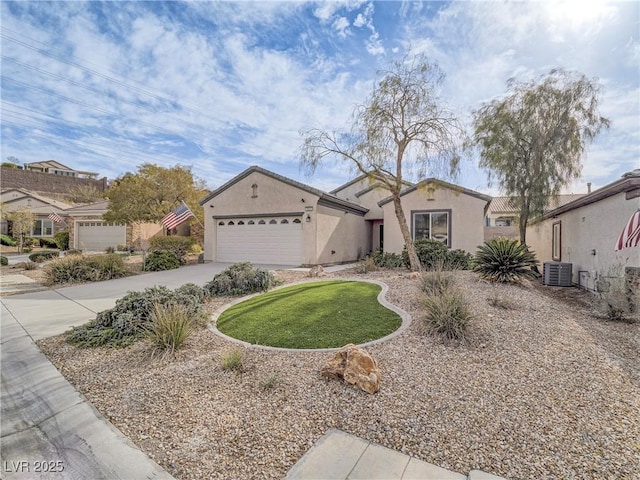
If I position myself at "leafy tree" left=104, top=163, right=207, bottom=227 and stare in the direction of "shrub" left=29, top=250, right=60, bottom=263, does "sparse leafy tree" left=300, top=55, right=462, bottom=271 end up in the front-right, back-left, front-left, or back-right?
front-left

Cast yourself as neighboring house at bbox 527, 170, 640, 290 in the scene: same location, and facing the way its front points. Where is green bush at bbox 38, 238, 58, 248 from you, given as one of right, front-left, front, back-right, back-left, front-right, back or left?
back-right

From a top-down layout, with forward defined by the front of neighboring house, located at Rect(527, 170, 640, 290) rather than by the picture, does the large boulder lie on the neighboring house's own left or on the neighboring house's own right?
on the neighboring house's own right

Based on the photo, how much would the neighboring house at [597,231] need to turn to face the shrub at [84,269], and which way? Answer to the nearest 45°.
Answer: approximately 90° to its right

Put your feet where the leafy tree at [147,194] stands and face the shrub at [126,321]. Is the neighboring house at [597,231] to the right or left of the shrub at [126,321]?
left

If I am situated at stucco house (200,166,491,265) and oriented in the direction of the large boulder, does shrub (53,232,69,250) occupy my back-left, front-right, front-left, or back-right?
back-right

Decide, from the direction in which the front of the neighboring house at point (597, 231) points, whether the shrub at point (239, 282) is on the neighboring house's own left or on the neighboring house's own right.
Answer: on the neighboring house's own right
